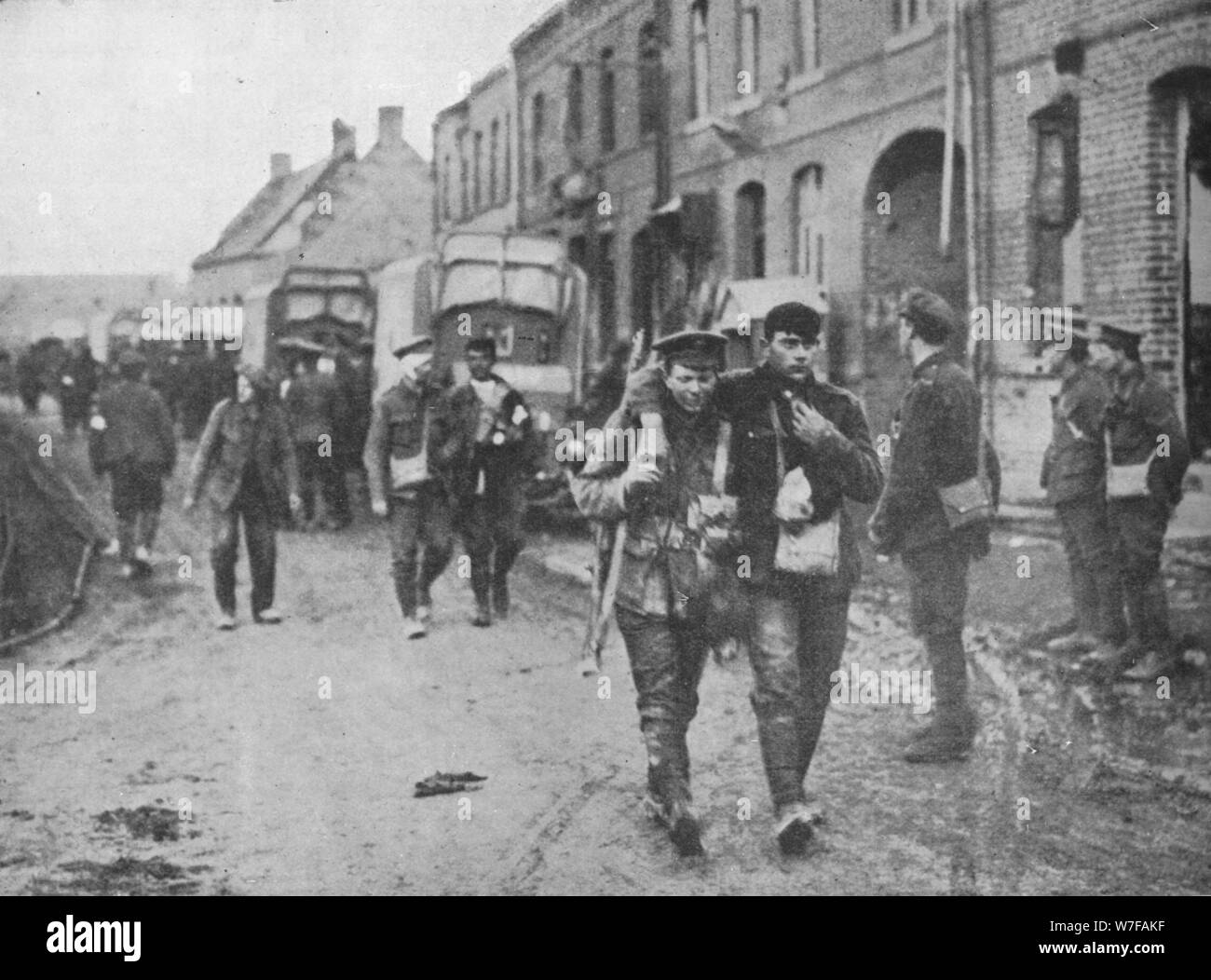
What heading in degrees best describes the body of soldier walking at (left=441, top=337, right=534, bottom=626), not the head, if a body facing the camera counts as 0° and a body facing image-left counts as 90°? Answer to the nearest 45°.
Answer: approximately 0°

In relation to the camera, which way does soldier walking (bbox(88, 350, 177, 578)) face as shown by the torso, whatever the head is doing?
away from the camera

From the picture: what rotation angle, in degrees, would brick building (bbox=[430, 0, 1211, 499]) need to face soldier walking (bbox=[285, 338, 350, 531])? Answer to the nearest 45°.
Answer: approximately 45° to its right

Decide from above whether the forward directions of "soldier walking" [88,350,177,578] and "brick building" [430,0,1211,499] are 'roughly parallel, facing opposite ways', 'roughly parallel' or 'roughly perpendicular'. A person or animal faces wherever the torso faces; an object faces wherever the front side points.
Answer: roughly perpendicular

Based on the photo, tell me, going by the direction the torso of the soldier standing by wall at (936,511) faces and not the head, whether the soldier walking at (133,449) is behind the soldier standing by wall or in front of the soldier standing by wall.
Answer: in front

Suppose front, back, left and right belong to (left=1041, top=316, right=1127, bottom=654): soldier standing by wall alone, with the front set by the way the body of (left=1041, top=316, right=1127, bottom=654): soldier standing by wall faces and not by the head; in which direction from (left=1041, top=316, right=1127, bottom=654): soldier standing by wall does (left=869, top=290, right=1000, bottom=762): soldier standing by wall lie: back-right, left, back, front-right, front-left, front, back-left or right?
front-left

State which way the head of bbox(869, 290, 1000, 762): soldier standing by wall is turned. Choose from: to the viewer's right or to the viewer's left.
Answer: to the viewer's left

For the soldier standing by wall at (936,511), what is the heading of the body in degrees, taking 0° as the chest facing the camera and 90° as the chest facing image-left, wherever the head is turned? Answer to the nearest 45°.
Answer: approximately 90°

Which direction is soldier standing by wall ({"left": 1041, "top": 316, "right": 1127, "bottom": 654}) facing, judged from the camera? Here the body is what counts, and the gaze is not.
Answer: to the viewer's left
